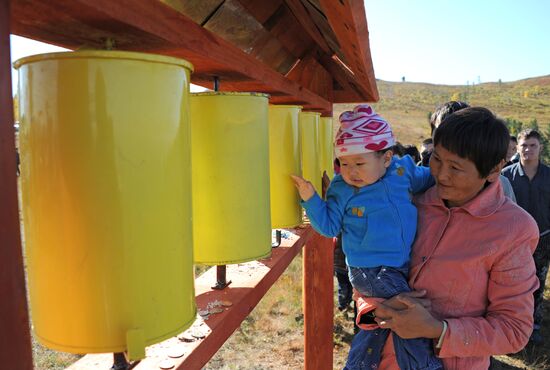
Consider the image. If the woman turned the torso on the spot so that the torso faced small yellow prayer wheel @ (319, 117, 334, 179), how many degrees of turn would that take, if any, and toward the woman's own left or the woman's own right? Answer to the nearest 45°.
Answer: approximately 90° to the woman's own right

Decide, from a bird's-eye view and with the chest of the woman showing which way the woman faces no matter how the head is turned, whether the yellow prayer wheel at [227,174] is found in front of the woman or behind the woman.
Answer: in front

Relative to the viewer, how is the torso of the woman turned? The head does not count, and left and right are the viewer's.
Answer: facing the viewer and to the left of the viewer

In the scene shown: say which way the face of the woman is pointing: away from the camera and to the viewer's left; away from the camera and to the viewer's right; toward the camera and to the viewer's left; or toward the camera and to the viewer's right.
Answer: toward the camera and to the viewer's left

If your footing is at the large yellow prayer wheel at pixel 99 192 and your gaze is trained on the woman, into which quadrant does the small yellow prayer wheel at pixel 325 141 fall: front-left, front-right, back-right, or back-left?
front-left

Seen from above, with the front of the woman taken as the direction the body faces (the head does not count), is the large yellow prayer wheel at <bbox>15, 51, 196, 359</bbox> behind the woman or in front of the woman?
in front

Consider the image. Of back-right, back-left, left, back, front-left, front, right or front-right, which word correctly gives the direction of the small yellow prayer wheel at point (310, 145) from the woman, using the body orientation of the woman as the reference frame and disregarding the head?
right
